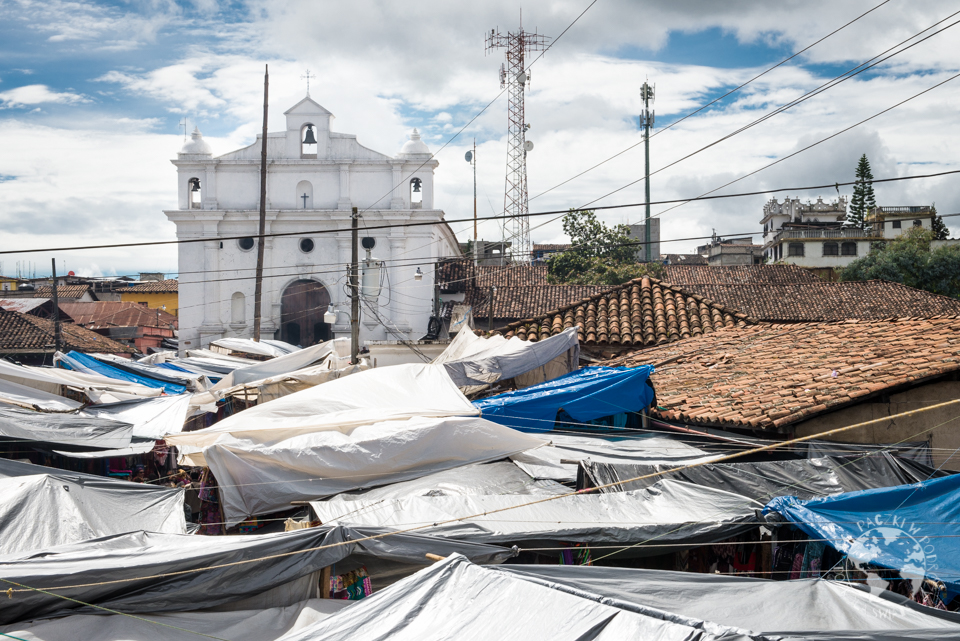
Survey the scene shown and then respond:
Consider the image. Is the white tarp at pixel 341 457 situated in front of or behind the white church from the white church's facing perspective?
in front

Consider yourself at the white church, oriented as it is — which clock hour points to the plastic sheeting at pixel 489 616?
The plastic sheeting is roughly at 12 o'clock from the white church.

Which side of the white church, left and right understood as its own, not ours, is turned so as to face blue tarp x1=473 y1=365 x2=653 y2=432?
front

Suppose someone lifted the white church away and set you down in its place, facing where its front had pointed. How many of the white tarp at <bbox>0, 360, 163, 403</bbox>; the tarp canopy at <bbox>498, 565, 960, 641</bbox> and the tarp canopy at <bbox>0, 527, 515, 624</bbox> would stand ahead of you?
3

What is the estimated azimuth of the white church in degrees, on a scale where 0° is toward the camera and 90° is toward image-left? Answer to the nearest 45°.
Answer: approximately 0°

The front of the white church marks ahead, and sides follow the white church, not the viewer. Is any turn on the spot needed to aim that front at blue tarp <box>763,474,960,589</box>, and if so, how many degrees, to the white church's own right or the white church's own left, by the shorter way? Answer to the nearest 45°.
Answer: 0° — it already faces it

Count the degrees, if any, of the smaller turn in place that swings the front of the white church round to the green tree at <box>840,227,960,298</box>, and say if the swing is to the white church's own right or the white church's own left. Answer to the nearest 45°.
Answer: approximately 90° to the white church's own left

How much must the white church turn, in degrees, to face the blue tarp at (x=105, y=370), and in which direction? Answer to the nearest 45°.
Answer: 0° — it already faces it

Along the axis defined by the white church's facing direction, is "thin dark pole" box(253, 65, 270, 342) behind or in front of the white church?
in front

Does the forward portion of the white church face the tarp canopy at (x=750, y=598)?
yes

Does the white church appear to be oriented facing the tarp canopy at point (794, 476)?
yes

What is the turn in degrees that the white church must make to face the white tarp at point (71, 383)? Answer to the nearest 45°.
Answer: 0° — it already faces it

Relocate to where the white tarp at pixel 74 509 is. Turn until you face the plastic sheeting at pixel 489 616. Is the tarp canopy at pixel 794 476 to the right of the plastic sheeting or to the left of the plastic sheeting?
left
